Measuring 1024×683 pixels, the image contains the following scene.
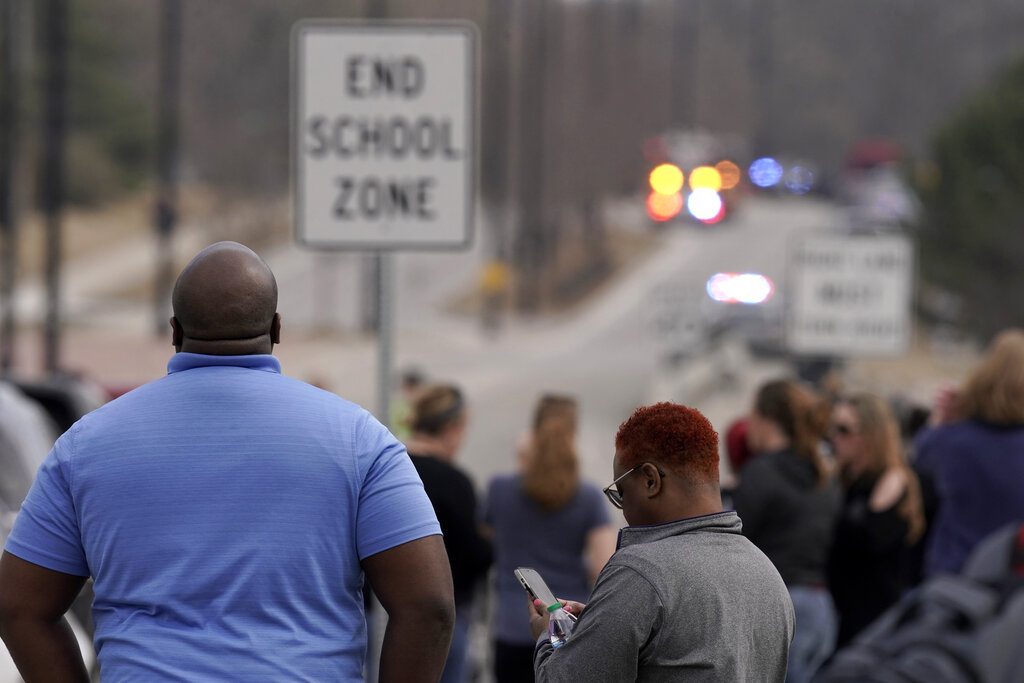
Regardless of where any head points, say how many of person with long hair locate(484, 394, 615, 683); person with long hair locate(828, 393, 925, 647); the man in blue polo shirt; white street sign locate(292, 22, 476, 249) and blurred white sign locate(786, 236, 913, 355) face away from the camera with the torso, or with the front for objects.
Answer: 2

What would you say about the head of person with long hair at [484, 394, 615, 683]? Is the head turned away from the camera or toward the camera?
away from the camera

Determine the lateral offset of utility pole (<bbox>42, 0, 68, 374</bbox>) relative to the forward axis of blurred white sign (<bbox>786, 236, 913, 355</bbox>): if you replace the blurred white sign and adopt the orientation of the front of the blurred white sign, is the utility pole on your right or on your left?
on your right

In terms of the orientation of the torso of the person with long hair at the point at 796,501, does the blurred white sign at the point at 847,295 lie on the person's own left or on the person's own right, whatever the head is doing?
on the person's own right

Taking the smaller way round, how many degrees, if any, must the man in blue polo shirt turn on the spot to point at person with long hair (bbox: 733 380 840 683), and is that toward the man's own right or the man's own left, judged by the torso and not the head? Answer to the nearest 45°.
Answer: approximately 45° to the man's own right

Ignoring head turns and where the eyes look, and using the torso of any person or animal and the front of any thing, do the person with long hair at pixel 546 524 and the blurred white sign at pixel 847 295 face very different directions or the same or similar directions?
very different directions

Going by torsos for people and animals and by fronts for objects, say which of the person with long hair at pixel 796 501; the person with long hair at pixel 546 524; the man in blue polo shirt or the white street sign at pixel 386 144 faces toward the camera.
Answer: the white street sign

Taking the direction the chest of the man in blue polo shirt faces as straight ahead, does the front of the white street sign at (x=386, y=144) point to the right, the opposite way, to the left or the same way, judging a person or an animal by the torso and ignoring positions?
the opposite way

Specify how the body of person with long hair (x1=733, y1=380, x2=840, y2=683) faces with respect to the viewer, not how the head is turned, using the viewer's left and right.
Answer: facing away from the viewer and to the left of the viewer

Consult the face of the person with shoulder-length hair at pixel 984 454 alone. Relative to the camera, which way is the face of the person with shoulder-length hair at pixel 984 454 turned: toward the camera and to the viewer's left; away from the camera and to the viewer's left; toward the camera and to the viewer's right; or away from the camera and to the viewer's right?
away from the camera and to the viewer's left

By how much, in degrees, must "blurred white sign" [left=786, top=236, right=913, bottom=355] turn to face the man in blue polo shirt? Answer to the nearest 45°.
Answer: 0° — it already faces them

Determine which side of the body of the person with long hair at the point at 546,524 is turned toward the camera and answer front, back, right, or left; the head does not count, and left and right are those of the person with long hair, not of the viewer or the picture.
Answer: back

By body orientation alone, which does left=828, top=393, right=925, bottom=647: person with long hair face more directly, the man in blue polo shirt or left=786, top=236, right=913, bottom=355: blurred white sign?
the man in blue polo shirt
